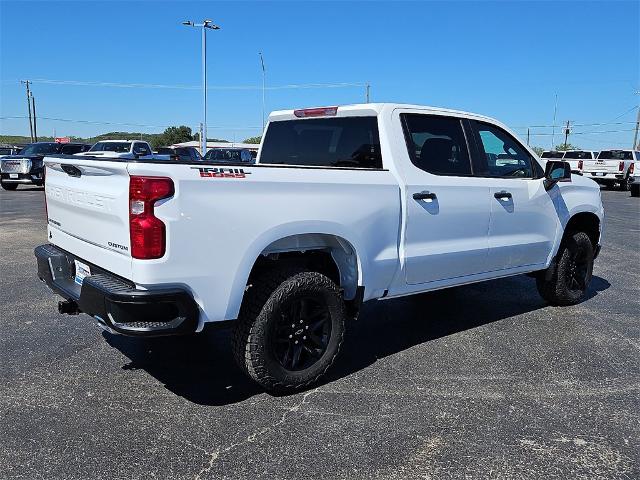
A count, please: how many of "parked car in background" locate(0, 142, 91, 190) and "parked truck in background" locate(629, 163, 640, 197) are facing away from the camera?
1

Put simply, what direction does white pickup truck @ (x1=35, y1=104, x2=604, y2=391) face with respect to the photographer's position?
facing away from the viewer and to the right of the viewer

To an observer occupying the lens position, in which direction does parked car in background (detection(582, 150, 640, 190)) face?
facing away from the viewer and to the right of the viewer

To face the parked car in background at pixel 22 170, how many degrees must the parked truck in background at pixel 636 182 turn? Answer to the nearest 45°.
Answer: approximately 135° to its left

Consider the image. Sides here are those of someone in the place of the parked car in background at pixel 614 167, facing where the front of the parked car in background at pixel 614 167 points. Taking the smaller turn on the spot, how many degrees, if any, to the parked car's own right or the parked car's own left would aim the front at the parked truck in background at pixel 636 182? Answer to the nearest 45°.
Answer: approximately 135° to the parked car's own right

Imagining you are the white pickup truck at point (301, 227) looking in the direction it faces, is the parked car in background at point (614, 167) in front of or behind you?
in front

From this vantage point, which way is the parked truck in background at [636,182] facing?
away from the camera

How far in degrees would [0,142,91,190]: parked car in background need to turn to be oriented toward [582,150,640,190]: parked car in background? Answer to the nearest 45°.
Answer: approximately 135° to its left

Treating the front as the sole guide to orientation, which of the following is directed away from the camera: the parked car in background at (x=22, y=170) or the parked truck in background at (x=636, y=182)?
the parked truck in background at (x=636, y=182)
